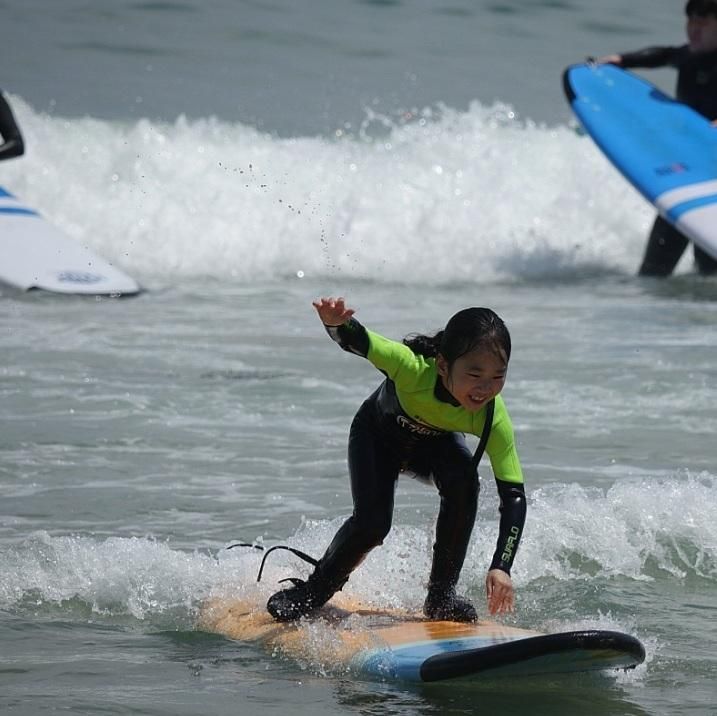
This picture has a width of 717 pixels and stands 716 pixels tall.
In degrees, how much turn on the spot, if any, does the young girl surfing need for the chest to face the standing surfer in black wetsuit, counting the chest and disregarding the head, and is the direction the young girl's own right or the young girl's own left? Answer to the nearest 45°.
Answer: approximately 135° to the young girl's own left

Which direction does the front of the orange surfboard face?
to the viewer's right

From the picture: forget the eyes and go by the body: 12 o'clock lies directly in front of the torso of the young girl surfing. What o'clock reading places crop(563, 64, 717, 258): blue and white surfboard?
The blue and white surfboard is roughly at 8 o'clock from the young girl surfing.

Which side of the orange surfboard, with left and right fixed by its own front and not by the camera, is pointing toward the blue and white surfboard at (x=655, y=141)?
left

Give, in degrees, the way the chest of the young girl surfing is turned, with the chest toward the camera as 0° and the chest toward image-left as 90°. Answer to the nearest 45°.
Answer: approximately 315°

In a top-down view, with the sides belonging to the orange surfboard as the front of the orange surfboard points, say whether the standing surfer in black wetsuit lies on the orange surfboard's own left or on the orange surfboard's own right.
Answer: on the orange surfboard's own left
